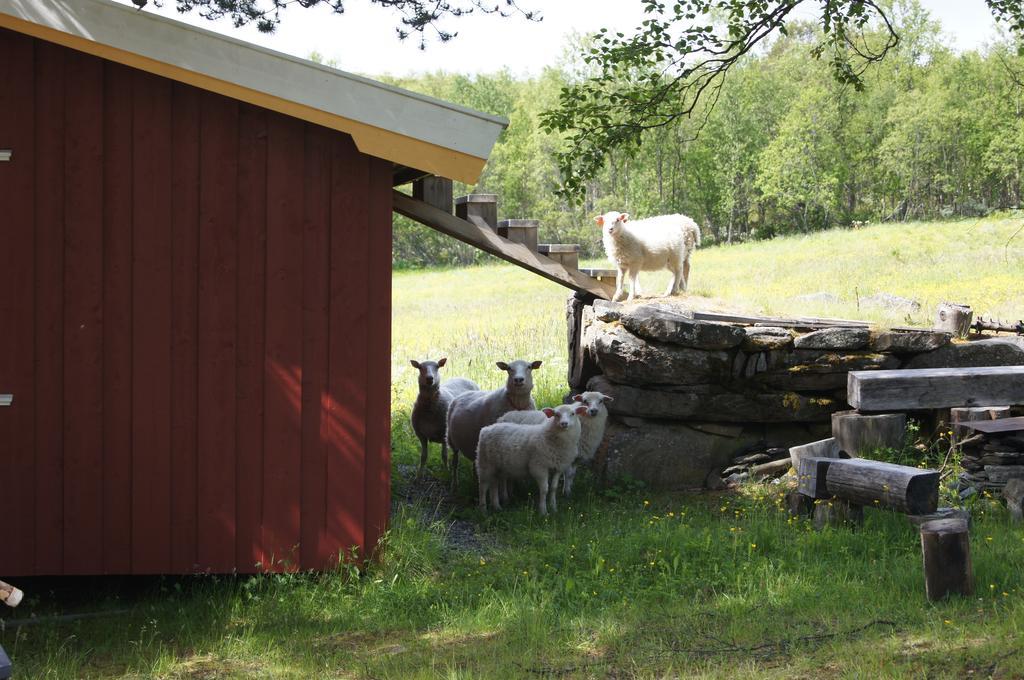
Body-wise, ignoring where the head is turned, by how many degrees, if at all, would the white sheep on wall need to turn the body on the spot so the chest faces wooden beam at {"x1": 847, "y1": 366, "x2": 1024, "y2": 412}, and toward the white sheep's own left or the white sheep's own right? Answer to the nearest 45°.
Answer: approximately 90° to the white sheep's own left

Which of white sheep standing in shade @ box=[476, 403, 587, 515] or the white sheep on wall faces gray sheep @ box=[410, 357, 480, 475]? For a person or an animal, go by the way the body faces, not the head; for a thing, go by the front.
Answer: the white sheep on wall

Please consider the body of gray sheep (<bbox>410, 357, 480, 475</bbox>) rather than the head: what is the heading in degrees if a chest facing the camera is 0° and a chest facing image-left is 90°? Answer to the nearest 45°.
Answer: approximately 45°

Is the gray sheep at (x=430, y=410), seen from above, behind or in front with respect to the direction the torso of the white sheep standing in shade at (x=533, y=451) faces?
behind

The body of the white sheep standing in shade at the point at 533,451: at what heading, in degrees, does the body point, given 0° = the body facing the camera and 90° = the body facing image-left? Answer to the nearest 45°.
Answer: approximately 315°

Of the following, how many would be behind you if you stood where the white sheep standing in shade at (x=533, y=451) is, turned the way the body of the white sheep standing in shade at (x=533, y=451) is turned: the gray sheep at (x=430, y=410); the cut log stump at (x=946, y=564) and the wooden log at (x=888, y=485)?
1

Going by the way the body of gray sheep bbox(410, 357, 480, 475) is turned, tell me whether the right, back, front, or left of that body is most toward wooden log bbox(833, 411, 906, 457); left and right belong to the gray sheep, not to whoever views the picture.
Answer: left

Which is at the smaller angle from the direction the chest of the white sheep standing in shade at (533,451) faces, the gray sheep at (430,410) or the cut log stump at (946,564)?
the cut log stump

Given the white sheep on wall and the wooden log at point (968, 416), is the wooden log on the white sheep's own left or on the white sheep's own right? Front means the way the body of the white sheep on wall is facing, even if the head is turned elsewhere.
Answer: on the white sheep's own left
